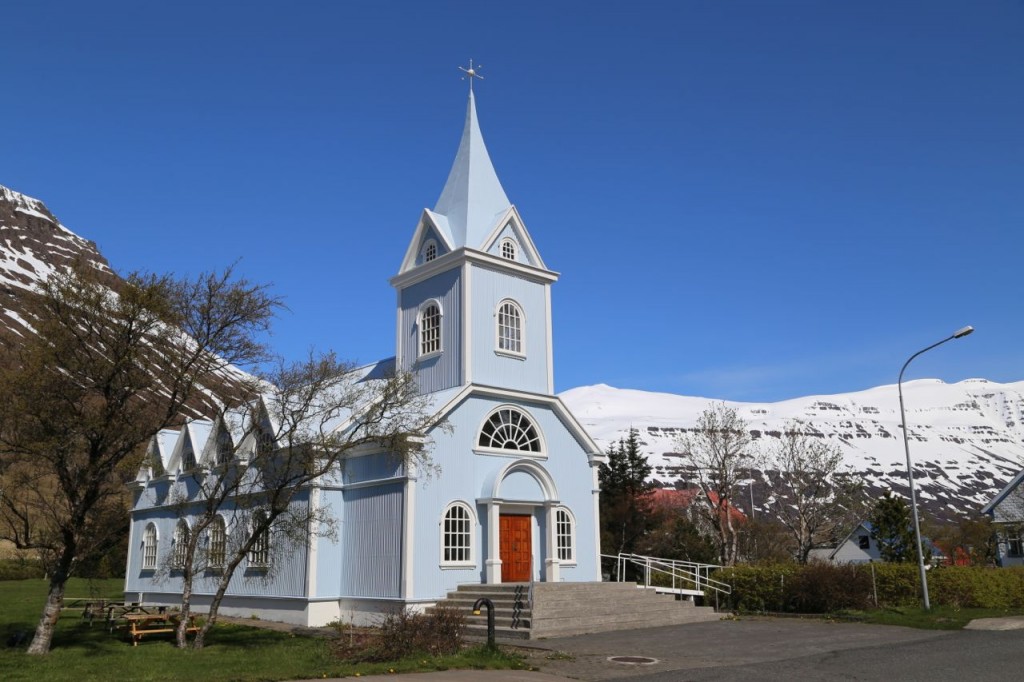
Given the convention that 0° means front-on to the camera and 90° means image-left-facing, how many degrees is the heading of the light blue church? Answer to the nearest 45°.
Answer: approximately 315°

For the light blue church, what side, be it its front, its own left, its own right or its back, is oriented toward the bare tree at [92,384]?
right

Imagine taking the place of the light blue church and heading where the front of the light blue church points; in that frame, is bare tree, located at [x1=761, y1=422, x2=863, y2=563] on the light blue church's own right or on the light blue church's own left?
on the light blue church's own left

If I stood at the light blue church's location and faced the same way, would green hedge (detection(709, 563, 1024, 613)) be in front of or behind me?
in front

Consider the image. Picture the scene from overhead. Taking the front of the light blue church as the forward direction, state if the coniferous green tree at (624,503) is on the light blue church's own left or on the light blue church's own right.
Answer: on the light blue church's own left

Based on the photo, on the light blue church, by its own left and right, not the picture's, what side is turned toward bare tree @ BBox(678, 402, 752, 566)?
left

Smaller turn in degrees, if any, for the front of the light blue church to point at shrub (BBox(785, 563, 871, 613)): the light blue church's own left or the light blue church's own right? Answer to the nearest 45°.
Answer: approximately 45° to the light blue church's own left

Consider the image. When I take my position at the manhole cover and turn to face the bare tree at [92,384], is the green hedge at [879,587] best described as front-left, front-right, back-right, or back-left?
back-right

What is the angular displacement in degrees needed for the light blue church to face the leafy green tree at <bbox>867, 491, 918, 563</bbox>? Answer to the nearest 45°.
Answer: approximately 90° to its left

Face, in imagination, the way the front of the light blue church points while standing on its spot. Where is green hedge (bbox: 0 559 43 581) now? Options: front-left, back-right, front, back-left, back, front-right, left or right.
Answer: back

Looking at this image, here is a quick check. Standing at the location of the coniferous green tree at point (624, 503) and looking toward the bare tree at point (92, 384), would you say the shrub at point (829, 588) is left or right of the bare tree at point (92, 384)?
left
